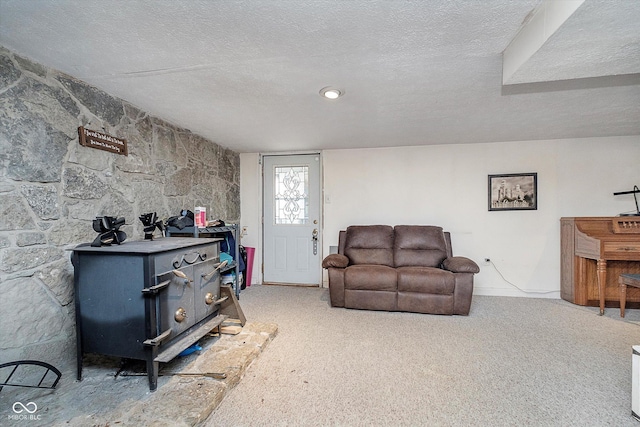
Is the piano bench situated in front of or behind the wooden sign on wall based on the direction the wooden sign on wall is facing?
in front

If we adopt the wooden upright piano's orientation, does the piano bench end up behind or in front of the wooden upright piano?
in front

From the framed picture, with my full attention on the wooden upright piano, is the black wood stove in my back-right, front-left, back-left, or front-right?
back-right

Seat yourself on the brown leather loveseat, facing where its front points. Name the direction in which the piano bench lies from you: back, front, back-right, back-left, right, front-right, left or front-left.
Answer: left

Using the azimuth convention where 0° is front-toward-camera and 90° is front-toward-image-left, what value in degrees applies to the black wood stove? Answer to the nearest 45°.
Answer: approximately 315°

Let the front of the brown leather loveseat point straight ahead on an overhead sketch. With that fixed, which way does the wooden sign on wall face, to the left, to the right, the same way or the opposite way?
to the left

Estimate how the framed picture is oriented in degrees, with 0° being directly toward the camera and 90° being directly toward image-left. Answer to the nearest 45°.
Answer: approximately 0°

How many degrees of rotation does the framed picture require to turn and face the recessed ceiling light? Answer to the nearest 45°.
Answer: approximately 45° to its right

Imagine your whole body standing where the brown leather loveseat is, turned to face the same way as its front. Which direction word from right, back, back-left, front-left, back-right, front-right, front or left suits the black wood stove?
front-right

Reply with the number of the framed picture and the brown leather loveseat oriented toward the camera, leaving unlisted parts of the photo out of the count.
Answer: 2
